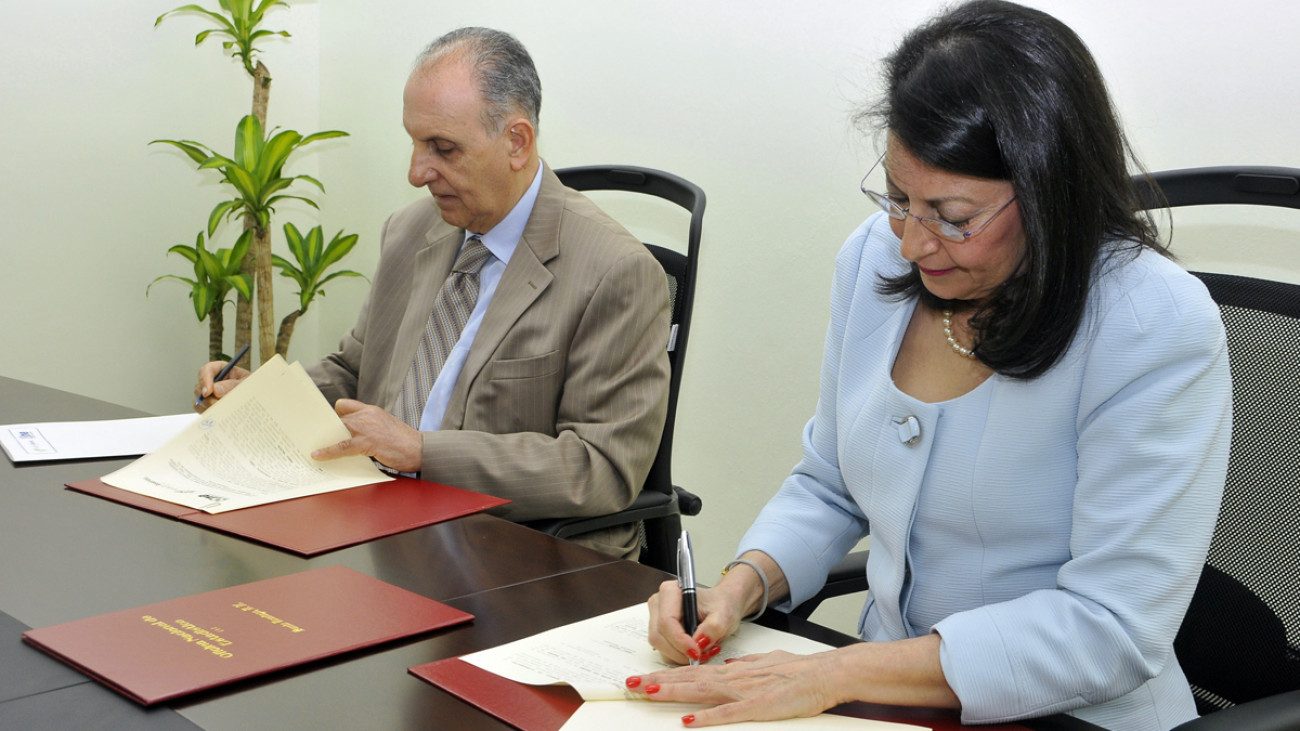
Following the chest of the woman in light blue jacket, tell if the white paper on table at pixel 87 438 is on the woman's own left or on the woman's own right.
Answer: on the woman's own right

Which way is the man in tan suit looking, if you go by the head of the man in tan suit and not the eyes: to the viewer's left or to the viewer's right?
to the viewer's left

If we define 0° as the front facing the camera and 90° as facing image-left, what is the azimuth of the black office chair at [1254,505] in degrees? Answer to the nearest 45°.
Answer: approximately 45°

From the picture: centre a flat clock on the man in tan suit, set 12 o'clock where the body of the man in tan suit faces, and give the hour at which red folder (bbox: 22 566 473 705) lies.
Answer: The red folder is roughly at 11 o'clock from the man in tan suit.

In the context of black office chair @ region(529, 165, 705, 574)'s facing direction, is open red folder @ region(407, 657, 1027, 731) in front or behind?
in front

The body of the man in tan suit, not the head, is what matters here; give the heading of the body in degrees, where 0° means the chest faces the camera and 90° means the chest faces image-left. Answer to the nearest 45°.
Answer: approximately 45°

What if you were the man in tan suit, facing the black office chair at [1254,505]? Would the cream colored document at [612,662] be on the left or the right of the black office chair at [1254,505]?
right
